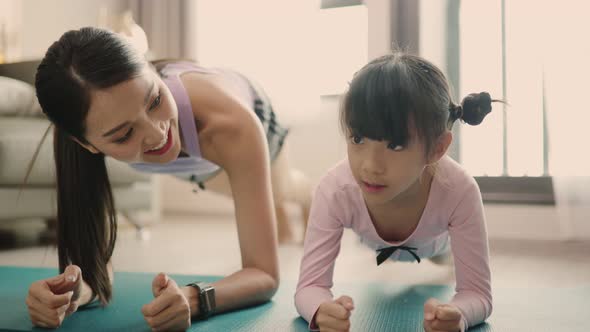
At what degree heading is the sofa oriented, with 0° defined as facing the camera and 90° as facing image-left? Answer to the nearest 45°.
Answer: approximately 0°
